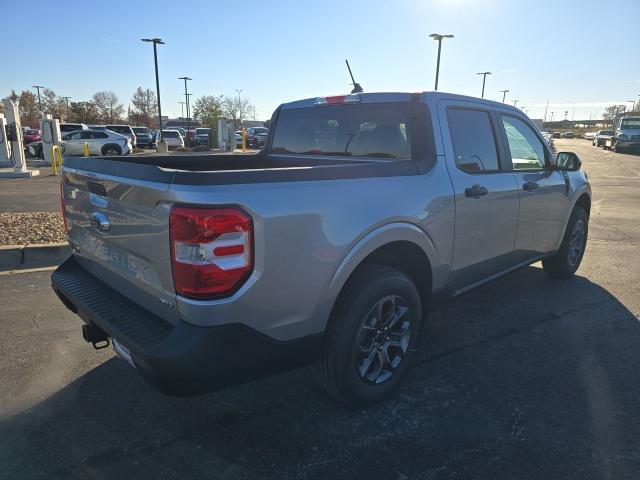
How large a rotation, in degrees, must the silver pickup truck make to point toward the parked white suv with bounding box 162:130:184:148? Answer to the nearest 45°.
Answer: approximately 45° to its left

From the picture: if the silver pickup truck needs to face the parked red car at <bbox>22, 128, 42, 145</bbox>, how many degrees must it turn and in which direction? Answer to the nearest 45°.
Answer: approximately 90° to its left

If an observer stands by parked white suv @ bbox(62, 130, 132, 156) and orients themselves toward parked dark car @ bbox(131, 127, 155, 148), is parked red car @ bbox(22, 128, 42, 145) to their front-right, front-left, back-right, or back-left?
front-left

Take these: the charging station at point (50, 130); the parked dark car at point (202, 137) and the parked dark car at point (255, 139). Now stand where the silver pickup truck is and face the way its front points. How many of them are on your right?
0

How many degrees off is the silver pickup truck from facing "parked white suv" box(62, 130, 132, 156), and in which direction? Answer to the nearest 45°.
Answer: approximately 90° to its left

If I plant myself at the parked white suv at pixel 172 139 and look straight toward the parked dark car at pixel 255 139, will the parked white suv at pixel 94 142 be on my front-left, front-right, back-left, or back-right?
back-right

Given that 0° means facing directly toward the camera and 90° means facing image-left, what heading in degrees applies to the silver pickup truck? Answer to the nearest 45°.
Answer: approximately 225°

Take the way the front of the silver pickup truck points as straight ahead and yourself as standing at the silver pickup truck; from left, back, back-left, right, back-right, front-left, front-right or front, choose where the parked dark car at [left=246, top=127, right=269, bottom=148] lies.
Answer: front-left

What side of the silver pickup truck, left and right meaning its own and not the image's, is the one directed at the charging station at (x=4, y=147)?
left

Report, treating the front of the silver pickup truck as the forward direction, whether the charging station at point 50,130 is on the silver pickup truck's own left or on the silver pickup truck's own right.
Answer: on the silver pickup truck's own left

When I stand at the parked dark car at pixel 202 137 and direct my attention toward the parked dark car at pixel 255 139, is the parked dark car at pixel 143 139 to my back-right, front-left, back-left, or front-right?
back-right

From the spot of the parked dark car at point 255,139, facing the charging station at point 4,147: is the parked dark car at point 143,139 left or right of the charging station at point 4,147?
right

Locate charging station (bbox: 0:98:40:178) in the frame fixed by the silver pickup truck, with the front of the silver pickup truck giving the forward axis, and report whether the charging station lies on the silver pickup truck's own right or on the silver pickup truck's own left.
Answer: on the silver pickup truck's own left

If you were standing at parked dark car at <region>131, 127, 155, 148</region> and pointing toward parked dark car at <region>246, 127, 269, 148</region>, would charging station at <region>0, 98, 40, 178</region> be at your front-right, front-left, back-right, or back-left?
back-right
